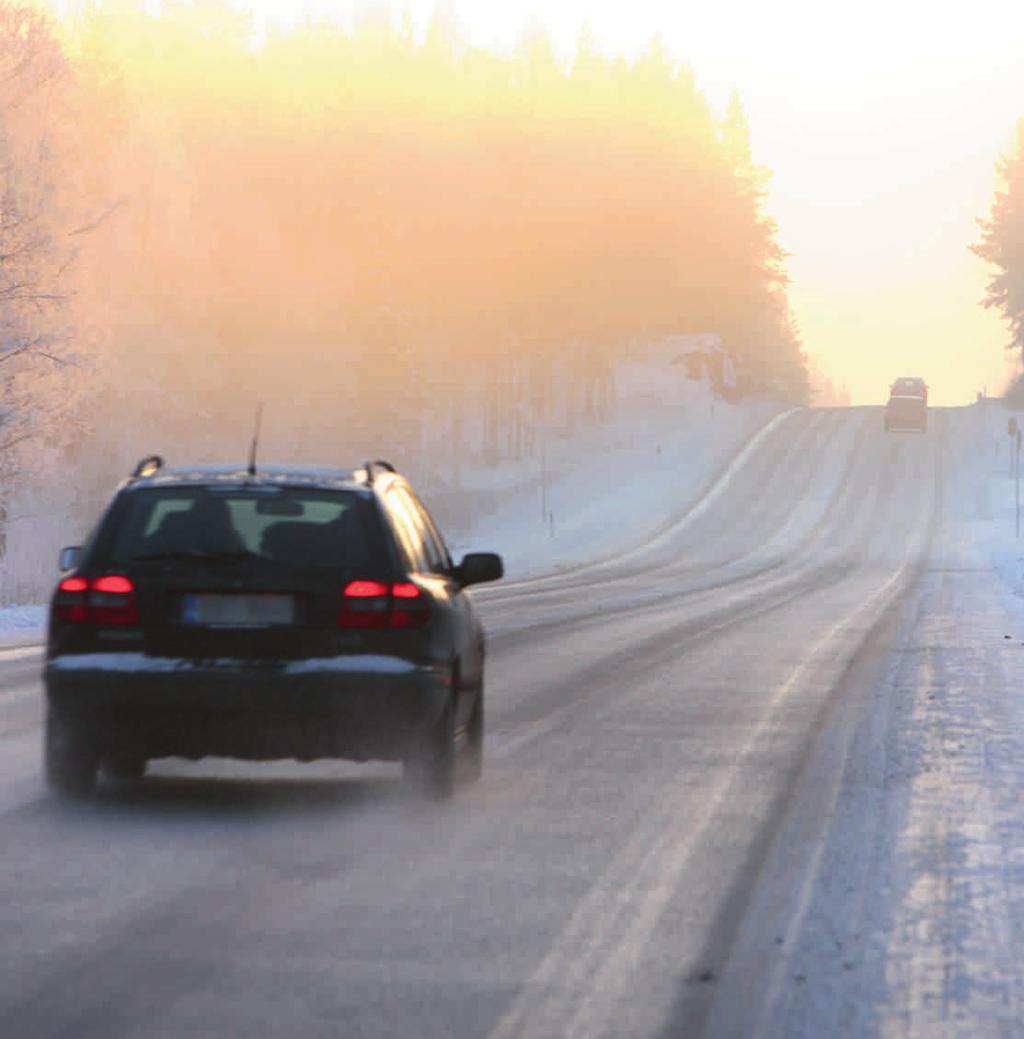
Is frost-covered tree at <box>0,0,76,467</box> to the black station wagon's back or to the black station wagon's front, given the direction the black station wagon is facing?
to the front

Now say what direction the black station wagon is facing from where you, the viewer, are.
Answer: facing away from the viewer
